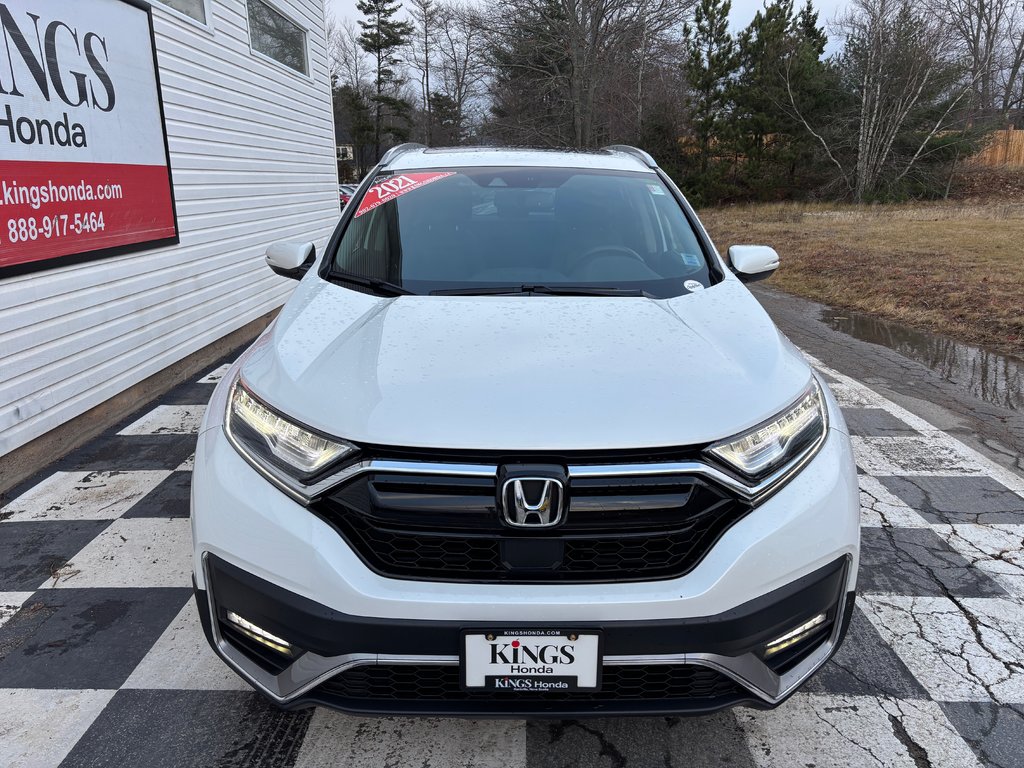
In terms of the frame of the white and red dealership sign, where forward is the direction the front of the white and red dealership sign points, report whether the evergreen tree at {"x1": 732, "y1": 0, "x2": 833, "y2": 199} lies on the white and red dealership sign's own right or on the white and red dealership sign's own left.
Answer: on the white and red dealership sign's own left

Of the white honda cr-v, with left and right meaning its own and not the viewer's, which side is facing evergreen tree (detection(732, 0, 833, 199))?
back

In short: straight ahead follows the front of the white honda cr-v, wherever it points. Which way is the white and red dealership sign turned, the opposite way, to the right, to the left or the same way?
to the left

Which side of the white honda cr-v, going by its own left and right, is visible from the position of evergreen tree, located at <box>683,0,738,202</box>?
back

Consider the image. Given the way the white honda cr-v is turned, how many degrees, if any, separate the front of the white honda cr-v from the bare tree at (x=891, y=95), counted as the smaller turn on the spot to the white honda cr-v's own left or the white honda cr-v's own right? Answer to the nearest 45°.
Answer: approximately 135° to the white honda cr-v's own left

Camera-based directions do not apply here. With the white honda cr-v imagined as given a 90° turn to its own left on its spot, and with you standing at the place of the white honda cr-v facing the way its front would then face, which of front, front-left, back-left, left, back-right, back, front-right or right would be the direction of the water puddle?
front-left

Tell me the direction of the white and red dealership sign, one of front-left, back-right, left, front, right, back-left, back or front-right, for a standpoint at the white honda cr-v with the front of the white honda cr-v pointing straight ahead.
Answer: back-right

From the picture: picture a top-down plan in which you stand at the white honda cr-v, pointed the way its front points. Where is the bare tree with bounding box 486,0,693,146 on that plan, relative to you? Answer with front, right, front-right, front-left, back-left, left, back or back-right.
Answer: back

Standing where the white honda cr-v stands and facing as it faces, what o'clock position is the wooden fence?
The wooden fence is roughly at 7 o'clock from the white honda cr-v.

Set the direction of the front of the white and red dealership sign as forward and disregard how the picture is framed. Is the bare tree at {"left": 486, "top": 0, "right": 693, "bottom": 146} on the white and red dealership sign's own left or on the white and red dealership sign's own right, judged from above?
on the white and red dealership sign's own left

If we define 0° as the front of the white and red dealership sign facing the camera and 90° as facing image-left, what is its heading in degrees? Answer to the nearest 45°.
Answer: approximately 315°

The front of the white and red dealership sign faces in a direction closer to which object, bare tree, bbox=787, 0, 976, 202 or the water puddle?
the water puddle

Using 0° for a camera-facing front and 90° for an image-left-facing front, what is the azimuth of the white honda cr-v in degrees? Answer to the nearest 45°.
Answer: approximately 0°

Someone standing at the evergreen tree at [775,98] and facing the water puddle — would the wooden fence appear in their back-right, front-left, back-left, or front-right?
back-left
